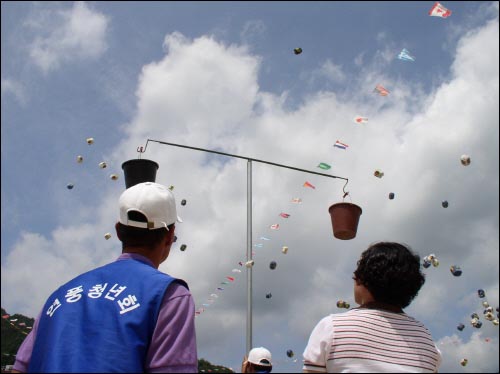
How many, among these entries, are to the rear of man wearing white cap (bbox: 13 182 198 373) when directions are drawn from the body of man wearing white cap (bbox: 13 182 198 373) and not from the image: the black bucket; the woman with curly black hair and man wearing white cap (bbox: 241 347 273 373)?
0

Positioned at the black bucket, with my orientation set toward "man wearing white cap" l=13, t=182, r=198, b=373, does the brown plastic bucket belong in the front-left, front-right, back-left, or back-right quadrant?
back-left

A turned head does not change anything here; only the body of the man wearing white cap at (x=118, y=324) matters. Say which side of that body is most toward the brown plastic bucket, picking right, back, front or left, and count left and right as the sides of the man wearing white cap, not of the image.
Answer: front

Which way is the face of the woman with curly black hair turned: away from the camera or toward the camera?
away from the camera

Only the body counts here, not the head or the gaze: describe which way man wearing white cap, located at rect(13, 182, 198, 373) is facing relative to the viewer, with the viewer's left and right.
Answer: facing away from the viewer and to the right of the viewer

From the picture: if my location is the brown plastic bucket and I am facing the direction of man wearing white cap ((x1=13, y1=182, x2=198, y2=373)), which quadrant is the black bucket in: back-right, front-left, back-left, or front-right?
front-right

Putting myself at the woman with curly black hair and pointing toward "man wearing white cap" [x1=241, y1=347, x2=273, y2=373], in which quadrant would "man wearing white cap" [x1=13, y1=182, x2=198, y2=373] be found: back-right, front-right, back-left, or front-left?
back-left

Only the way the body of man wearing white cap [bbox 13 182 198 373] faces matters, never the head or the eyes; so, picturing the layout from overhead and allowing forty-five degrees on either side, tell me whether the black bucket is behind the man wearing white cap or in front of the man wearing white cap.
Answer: in front

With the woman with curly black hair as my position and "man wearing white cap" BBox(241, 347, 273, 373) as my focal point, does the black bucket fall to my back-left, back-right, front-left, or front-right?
front-left
